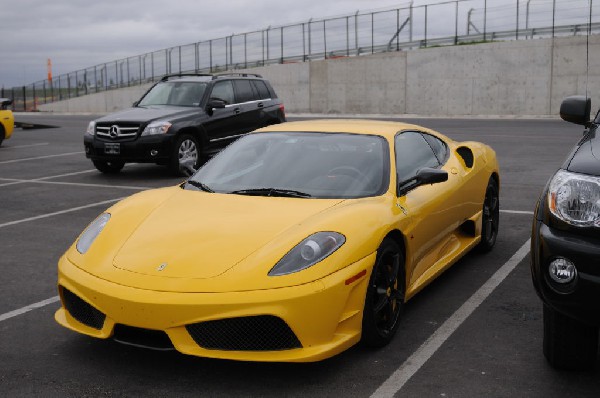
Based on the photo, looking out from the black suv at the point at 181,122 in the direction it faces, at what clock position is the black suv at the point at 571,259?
the black suv at the point at 571,259 is roughly at 10 o'clock from the black suv at the point at 181,122.

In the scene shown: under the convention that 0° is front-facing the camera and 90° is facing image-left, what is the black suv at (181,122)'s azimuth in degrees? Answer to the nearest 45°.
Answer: approximately 45°

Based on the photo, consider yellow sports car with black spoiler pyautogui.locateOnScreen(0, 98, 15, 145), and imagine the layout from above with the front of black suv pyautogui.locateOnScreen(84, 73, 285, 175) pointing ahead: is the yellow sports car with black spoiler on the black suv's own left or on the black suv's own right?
on the black suv's own right

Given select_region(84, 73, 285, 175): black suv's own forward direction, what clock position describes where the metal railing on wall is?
The metal railing on wall is roughly at 5 o'clock from the black suv.

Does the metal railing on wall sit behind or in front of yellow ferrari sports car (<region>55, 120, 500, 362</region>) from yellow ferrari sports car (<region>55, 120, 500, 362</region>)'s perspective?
behind

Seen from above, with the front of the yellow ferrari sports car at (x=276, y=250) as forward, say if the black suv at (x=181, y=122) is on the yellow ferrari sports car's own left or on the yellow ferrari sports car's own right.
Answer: on the yellow ferrari sports car's own right

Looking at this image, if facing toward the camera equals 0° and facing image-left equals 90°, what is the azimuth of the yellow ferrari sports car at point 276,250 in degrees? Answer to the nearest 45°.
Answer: approximately 45°
